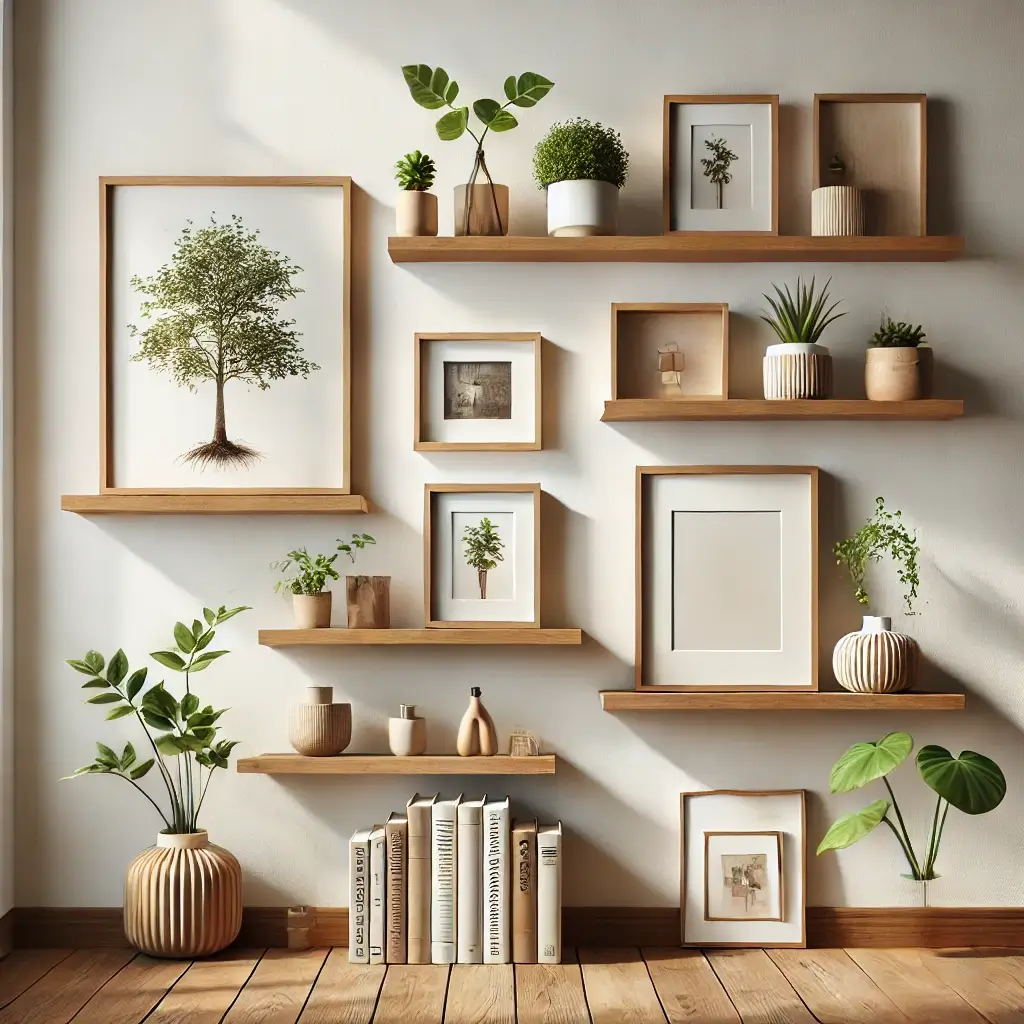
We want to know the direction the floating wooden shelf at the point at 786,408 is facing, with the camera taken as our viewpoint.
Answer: facing the viewer

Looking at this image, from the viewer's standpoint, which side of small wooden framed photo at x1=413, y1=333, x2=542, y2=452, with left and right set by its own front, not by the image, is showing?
front

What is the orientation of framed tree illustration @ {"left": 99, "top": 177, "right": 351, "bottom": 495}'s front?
toward the camera

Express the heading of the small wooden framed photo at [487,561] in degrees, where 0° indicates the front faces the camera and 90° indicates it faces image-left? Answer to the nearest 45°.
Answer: approximately 0°

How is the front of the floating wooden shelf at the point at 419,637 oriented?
toward the camera
